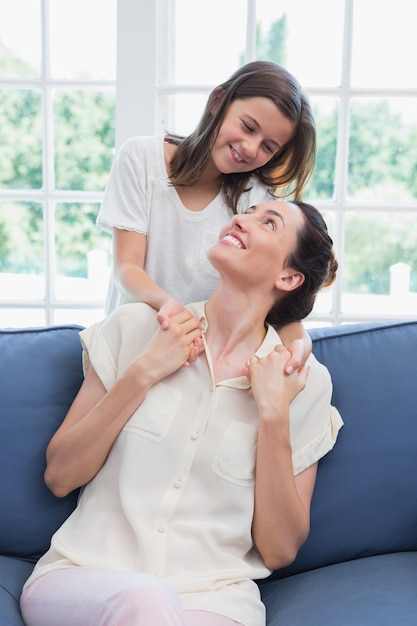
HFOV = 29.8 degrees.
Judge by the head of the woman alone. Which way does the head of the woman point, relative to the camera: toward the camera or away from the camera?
toward the camera

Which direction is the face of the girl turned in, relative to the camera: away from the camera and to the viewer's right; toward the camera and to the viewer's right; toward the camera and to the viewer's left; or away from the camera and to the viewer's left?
toward the camera and to the viewer's right

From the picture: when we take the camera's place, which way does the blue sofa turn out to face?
facing the viewer
